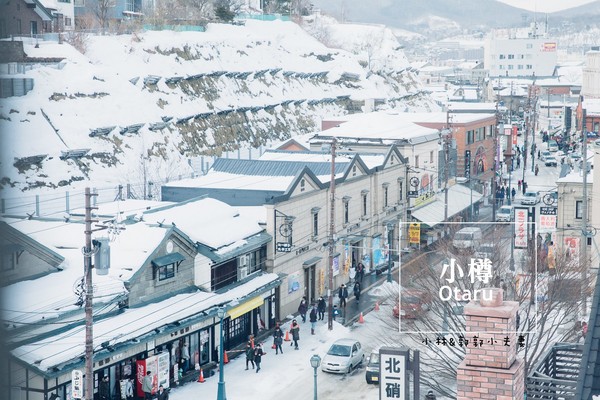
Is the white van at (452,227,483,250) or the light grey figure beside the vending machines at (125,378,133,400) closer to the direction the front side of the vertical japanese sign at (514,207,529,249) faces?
the light grey figure beside the vending machines

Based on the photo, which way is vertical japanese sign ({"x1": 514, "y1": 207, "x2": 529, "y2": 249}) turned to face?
toward the camera

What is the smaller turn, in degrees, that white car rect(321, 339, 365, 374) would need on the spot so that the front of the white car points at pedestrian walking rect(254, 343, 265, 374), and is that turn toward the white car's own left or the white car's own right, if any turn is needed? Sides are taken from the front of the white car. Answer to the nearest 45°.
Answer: approximately 45° to the white car's own right

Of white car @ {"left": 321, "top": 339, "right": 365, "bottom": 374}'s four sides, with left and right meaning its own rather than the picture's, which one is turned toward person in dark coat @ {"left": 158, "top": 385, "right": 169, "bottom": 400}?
front

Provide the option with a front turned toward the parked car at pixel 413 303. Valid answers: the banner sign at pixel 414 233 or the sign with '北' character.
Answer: the banner sign

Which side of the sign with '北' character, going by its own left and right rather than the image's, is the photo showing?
front

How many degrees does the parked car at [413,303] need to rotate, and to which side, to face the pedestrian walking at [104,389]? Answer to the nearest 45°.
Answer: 0° — it already faces them

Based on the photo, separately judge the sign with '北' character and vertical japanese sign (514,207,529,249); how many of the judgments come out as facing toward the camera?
2

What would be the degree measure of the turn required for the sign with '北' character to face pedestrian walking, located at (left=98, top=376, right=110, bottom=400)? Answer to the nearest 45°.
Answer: approximately 135° to its right

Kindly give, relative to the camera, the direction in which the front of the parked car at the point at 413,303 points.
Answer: facing the viewer and to the left of the viewer

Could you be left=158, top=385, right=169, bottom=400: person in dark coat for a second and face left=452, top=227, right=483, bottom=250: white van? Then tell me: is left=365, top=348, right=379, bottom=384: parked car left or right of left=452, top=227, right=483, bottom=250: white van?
right

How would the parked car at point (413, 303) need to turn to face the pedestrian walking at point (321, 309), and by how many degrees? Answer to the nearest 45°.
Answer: approximately 90° to its right

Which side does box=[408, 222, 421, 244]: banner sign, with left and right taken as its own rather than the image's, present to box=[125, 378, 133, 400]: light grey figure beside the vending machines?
front

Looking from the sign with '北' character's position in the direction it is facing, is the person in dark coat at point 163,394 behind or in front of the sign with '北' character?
behind

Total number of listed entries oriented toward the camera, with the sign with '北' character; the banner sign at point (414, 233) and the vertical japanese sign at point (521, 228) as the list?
3

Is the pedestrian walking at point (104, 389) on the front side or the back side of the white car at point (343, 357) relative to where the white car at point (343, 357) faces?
on the front side
